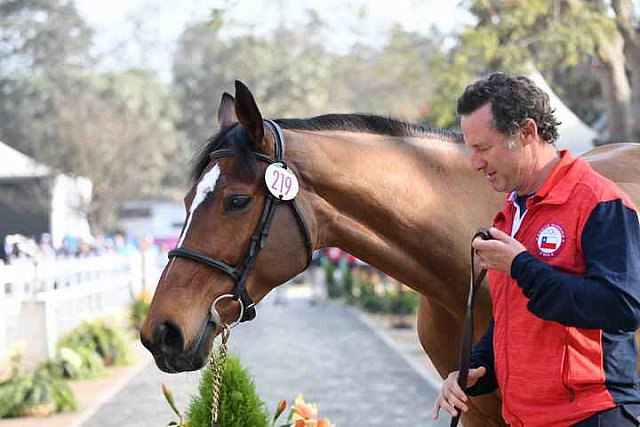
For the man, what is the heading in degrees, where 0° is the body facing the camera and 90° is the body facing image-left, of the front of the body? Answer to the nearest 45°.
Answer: approximately 45°

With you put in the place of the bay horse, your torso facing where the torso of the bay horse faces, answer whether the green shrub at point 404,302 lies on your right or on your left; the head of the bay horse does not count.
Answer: on your right

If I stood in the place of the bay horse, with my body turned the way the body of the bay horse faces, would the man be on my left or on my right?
on my left

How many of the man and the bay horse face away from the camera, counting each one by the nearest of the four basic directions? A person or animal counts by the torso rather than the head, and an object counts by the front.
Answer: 0

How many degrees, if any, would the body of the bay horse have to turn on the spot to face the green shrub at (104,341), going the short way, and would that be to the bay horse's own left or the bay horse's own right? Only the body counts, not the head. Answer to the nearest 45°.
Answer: approximately 45° to the bay horse's own right

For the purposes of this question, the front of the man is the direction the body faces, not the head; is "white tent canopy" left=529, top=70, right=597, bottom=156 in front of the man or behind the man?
behind

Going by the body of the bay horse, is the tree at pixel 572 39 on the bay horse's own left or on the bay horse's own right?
on the bay horse's own right

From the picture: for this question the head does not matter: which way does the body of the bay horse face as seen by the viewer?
to the viewer's left

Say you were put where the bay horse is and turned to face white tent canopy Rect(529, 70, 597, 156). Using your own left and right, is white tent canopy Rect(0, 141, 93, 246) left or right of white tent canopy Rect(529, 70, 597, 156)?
left

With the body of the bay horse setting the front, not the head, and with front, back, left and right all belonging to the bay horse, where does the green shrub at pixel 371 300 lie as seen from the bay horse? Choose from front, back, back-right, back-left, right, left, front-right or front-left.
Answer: right

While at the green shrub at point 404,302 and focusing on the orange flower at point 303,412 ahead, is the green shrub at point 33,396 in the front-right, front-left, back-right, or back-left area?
front-right

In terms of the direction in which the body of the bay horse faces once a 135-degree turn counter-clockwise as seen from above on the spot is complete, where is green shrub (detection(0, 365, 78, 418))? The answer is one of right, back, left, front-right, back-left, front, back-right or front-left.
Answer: back
